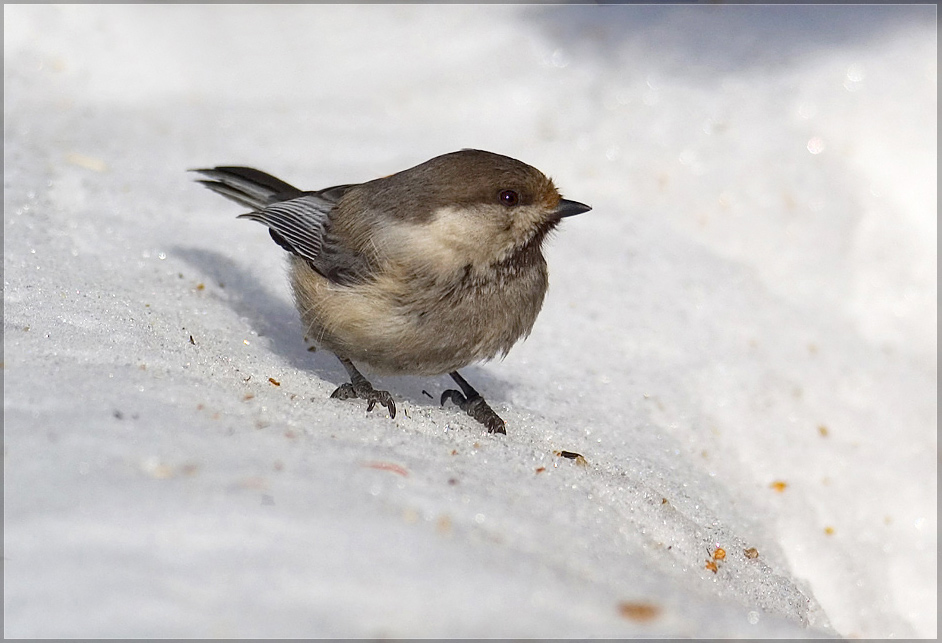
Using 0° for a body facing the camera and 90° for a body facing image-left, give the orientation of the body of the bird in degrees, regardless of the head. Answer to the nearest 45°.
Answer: approximately 315°
